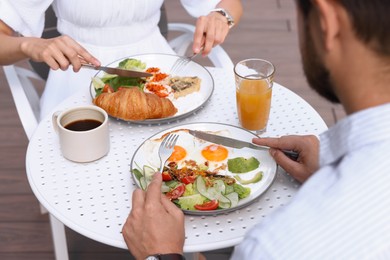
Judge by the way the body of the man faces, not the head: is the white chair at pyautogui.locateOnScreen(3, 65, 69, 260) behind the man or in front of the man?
in front

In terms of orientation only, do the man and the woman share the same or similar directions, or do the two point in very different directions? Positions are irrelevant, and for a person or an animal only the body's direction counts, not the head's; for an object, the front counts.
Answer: very different directions

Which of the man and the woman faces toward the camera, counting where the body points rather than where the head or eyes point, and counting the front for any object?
the woman

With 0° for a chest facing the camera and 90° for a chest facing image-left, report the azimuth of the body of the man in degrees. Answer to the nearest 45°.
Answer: approximately 135°

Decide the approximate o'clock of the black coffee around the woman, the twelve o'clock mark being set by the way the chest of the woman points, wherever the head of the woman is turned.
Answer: The black coffee is roughly at 12 o'clock from the woman.

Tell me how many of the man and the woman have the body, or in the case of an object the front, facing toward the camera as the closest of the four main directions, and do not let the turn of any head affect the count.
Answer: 1

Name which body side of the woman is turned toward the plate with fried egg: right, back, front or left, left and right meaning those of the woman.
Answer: front

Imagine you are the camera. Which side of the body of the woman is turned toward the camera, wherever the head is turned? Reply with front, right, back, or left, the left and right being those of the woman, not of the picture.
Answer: front

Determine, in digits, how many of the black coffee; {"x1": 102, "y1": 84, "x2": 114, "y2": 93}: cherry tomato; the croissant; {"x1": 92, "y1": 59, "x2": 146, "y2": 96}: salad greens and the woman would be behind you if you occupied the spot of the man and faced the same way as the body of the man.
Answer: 0
